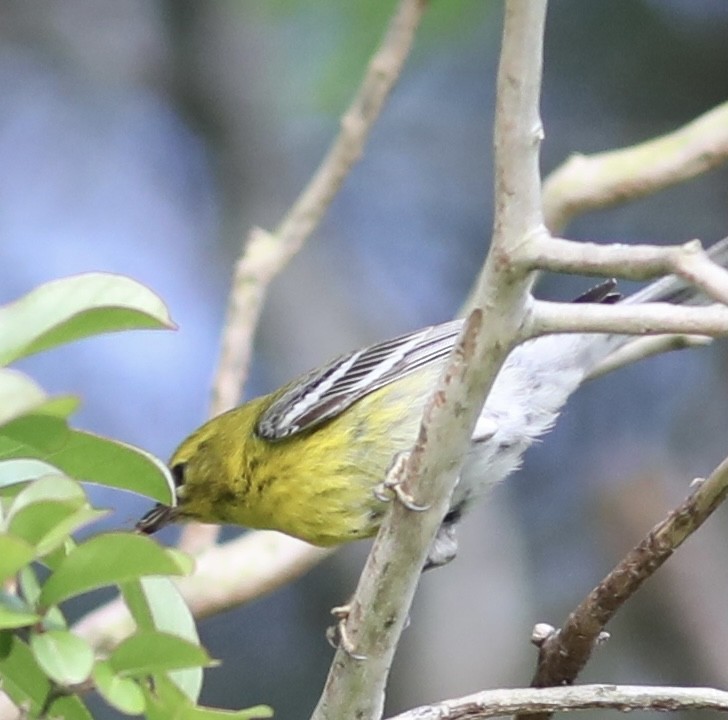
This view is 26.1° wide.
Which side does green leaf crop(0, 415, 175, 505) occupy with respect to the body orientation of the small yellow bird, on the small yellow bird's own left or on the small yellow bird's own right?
on the small yellow bird's own left

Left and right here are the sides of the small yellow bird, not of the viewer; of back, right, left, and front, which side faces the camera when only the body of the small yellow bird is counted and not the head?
left

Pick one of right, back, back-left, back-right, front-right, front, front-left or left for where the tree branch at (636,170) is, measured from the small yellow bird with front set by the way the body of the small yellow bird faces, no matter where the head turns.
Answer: back
